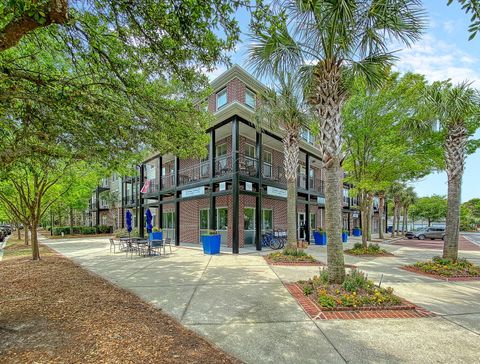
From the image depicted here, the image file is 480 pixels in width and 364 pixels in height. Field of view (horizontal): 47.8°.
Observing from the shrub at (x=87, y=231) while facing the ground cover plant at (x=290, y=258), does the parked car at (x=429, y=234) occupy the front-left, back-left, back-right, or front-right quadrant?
front-left

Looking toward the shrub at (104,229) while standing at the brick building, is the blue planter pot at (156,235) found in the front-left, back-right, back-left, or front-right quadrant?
front-left

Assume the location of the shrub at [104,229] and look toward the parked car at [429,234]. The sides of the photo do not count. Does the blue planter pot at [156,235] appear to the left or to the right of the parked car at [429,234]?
right

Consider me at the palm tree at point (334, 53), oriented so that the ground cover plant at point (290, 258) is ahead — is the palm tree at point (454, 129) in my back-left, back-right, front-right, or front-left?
front-right
